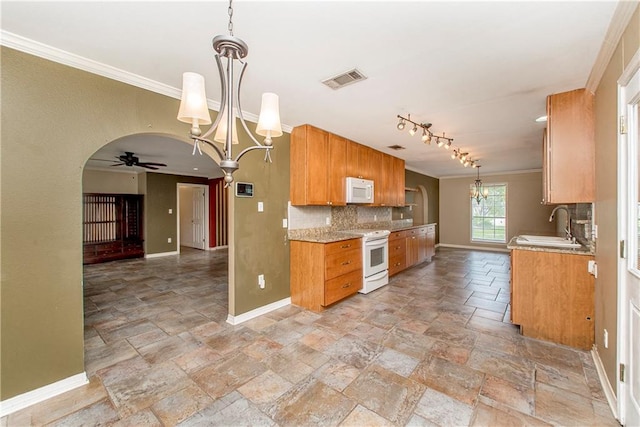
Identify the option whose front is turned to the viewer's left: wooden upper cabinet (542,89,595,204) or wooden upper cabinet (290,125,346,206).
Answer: wooden upper cabinet (542,89,595,204)

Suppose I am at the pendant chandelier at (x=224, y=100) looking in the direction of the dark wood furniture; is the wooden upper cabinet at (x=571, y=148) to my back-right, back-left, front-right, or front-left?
back-right

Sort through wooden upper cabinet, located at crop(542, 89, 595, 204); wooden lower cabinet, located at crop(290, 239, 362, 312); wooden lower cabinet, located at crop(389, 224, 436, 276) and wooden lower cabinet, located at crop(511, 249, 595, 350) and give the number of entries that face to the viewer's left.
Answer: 2

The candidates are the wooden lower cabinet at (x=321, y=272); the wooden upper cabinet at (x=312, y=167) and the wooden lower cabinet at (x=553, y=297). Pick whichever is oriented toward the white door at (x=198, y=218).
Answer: the wooden lower cabinet at (x=553, y=297)

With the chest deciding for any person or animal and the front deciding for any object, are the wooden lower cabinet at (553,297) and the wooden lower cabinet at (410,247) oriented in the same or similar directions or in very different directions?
very different directions

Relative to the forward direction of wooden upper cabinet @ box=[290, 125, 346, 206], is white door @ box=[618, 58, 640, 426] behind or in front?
in front

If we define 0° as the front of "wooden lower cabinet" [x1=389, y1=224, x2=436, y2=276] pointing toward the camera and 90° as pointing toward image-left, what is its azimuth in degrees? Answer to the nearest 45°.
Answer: approximately 315°

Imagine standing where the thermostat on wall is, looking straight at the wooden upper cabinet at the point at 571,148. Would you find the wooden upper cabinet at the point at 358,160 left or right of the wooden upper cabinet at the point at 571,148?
left

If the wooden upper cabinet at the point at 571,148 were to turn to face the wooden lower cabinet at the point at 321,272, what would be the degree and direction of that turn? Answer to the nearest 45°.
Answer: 0° — it already faces it

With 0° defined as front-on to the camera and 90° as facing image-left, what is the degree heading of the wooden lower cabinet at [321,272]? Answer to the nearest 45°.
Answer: approximately 315°

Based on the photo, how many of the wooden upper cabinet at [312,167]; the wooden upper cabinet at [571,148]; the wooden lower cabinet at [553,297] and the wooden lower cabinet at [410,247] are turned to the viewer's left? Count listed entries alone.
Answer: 2

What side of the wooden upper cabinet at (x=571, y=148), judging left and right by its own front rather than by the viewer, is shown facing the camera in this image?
left

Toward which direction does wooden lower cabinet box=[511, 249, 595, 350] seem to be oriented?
to the viewer's left

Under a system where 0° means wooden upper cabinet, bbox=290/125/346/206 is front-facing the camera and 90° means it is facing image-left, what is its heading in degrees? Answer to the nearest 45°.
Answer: approximately 315°

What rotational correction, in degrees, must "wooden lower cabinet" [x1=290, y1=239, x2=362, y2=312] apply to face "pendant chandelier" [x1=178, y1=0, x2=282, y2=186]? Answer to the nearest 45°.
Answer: approximately 45° to its right

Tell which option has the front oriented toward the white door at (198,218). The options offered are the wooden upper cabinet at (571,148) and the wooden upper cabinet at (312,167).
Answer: the wooden upper cabinet at (571,148)
